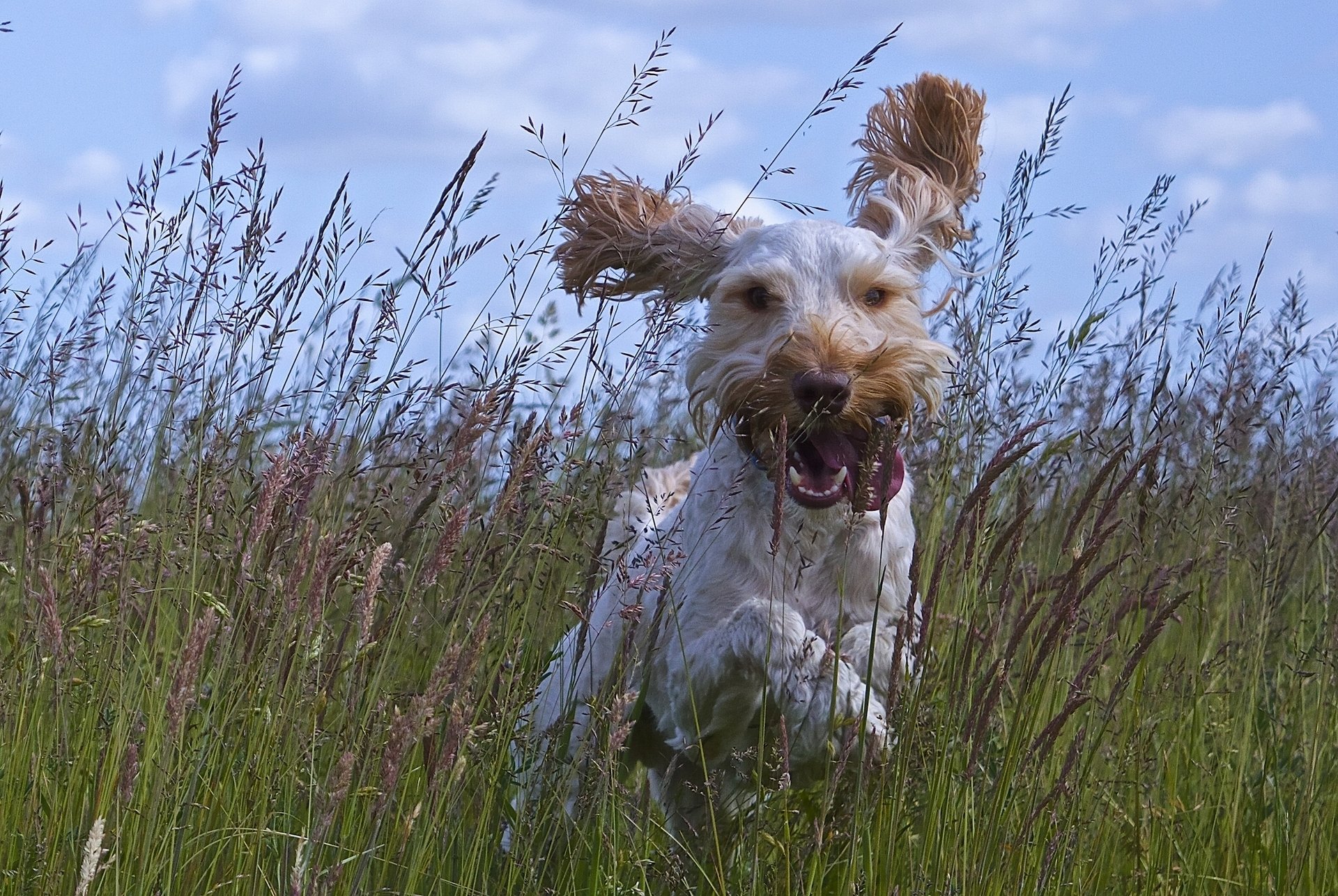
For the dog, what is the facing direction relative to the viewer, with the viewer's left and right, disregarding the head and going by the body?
facing the viewer and to the right of the viewer

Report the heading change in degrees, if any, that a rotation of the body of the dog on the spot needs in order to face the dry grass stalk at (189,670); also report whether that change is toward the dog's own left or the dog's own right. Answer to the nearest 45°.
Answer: approximately 45° to the dog's own right

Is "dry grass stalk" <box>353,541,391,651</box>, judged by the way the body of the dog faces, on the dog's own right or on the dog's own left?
on the dog's own right

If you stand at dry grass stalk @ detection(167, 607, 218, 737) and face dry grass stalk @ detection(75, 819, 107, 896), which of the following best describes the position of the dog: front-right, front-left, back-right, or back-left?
back-left

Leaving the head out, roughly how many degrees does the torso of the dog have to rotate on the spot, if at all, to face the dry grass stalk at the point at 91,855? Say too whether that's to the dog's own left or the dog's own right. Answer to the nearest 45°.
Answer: approximately 45° to the dog's own right

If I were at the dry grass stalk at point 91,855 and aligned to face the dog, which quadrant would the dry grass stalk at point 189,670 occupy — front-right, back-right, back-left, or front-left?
front-left
